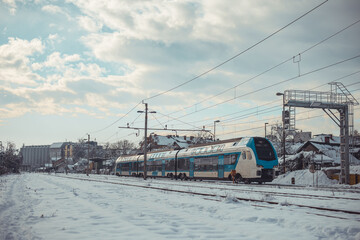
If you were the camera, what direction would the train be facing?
facing the viewer and to the right of the viewer
